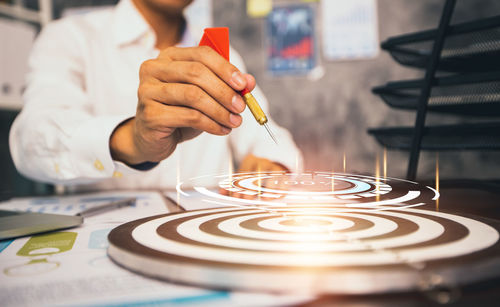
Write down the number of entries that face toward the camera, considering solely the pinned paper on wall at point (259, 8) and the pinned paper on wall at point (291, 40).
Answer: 2

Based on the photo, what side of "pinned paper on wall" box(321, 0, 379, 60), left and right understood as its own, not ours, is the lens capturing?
front

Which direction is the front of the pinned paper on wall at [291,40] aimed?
toward the camera

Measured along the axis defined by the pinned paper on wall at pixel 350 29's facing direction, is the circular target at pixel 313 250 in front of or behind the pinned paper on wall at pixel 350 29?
in front

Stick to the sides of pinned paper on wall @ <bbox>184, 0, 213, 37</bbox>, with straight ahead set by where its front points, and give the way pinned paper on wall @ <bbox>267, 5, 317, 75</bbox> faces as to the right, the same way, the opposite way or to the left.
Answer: the same way

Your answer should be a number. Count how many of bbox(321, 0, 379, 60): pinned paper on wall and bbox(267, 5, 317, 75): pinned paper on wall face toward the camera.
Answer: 2

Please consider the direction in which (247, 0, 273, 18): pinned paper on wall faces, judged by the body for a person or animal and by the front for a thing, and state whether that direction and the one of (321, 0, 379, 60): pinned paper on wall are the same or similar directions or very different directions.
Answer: same or similar directions

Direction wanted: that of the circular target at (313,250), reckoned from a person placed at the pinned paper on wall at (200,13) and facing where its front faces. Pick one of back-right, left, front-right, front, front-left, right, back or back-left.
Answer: front

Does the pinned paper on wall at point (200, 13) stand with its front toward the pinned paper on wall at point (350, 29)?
no

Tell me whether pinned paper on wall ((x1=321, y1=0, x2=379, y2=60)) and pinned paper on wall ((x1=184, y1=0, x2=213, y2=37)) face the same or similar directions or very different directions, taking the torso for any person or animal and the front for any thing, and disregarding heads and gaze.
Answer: same or similar directions

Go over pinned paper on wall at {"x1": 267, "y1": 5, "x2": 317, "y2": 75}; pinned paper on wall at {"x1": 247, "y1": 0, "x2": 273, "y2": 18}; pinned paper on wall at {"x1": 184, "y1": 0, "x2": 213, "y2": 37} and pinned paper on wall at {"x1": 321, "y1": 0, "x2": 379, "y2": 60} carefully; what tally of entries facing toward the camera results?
4

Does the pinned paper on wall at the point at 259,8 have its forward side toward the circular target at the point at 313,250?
yes
